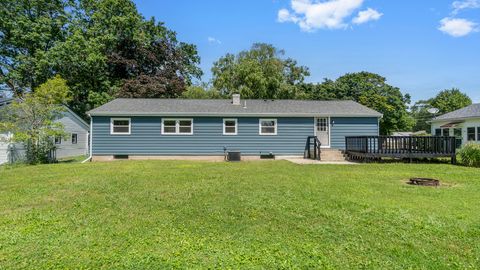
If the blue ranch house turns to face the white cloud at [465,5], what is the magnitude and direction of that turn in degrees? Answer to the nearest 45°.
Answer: approximately 90° to its right

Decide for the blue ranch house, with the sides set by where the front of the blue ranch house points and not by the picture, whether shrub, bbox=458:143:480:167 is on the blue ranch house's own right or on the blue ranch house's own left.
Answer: on the blue ranch house's own right

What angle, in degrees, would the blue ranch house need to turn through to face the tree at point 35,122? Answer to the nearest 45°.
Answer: approximately 90° to its left

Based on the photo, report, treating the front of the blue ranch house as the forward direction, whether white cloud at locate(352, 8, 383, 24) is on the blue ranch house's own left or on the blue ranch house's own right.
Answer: on the blue ranch house's own right

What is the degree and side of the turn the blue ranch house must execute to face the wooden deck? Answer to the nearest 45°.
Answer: approximately 90° to its right

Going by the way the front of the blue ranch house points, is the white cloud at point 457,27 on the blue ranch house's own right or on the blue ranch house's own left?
on the blue ranch house's own right

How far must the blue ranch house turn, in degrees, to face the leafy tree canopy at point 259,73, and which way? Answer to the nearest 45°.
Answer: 0° — it already faces it

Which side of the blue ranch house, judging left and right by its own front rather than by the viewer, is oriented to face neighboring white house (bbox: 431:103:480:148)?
right

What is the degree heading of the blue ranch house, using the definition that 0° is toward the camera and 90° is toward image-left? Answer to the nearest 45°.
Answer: approximately 180°

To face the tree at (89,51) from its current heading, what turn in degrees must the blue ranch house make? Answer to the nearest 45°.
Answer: approximately 45° to its left

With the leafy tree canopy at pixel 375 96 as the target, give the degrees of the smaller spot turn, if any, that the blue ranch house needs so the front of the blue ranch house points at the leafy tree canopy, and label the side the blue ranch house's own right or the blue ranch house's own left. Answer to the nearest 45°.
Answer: approximately 45° to the blue ranch house's own right

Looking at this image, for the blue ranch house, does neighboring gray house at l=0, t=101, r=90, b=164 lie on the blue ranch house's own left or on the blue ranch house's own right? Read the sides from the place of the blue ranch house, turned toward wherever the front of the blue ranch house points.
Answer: on the blue ranch house's own left
